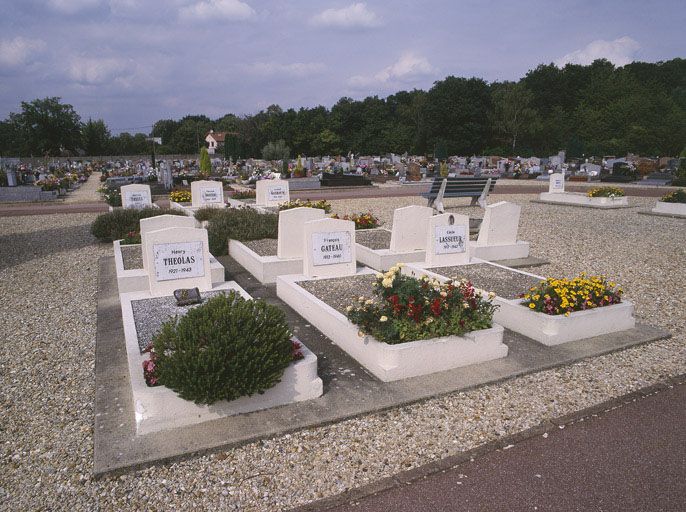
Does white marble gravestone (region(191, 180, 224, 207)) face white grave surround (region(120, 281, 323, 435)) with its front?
yes

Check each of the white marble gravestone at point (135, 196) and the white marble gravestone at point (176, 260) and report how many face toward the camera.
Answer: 2

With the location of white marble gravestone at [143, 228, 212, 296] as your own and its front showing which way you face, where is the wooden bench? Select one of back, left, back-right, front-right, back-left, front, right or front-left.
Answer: back-left

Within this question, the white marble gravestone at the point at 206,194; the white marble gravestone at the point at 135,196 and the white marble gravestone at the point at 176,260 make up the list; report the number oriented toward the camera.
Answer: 3

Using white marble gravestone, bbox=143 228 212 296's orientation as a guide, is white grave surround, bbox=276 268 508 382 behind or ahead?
ahead

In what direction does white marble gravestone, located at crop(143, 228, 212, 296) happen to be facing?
toward the camera

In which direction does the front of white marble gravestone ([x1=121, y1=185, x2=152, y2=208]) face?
toward the camera

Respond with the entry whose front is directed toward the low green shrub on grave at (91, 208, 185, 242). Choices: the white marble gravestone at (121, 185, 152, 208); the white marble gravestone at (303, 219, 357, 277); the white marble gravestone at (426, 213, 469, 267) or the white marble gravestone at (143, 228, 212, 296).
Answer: the white marble gravestone at (121, 185, 152, 208)

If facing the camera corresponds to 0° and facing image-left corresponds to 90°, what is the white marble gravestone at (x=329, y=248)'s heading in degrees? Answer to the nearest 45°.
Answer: approximately 315°

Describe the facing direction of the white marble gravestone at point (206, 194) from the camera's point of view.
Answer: facing the viewer

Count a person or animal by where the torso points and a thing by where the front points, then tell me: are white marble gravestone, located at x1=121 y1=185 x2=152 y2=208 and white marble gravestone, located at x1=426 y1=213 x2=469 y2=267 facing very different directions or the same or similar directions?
same or similar directions

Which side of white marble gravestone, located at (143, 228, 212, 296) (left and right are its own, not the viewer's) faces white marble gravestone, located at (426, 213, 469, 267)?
left

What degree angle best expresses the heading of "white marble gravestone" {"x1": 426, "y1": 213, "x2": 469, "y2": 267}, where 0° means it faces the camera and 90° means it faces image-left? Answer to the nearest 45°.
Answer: approximately 315°

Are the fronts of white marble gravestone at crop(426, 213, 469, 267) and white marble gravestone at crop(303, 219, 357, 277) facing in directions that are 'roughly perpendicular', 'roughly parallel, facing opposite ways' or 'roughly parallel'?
roughly parallel

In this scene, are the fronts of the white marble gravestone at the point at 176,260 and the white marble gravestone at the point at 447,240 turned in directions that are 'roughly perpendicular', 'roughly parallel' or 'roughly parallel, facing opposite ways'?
roughly parallel
